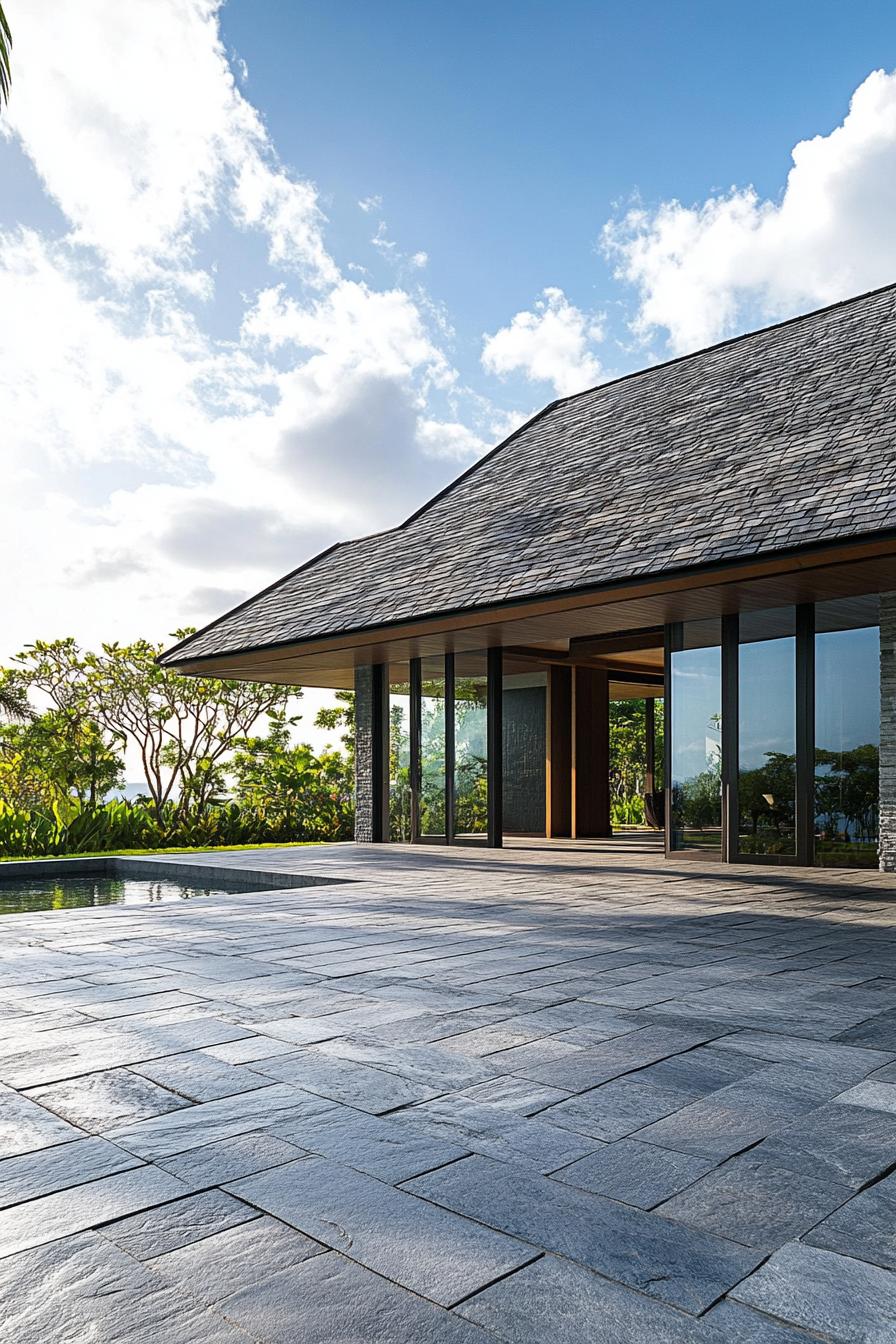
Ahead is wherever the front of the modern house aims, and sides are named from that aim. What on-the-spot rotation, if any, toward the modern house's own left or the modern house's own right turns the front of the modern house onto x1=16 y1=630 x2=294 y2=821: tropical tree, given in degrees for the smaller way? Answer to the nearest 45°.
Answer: approximately 90° to the modern house's own right

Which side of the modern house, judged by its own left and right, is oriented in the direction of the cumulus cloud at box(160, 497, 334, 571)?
right

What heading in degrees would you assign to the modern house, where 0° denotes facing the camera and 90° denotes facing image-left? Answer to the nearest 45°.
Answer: approximately 45°
